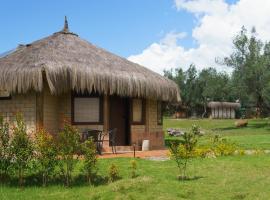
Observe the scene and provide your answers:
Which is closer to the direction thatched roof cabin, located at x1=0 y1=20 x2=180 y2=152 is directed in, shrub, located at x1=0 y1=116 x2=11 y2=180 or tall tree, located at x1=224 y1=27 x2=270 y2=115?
the shrub

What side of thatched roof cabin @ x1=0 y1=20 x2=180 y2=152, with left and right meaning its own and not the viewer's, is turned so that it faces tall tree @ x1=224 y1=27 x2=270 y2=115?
left

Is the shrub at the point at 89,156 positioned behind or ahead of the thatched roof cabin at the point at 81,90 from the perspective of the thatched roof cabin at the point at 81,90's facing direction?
ahead

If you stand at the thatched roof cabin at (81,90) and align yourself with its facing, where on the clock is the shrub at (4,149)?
The shrub is roughly at 2 o'clock from the thatched roof cabin.

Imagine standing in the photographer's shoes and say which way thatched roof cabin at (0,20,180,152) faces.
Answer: facing the viewer and to the right of the viewer

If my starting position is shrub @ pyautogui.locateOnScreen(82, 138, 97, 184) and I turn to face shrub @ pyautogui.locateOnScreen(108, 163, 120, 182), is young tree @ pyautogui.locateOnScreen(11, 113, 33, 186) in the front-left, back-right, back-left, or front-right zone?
back-left

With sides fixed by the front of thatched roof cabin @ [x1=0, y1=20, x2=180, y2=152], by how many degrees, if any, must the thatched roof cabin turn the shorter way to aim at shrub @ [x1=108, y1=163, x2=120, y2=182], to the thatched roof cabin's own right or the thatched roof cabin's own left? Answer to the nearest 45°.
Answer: approximately 45° to the thatched roof cabin's own right

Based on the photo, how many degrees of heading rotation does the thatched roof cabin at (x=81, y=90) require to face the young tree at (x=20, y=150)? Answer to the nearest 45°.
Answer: approximately 45° to its right

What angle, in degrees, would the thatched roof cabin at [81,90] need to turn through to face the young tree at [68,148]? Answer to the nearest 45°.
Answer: approximately 45° to its right
